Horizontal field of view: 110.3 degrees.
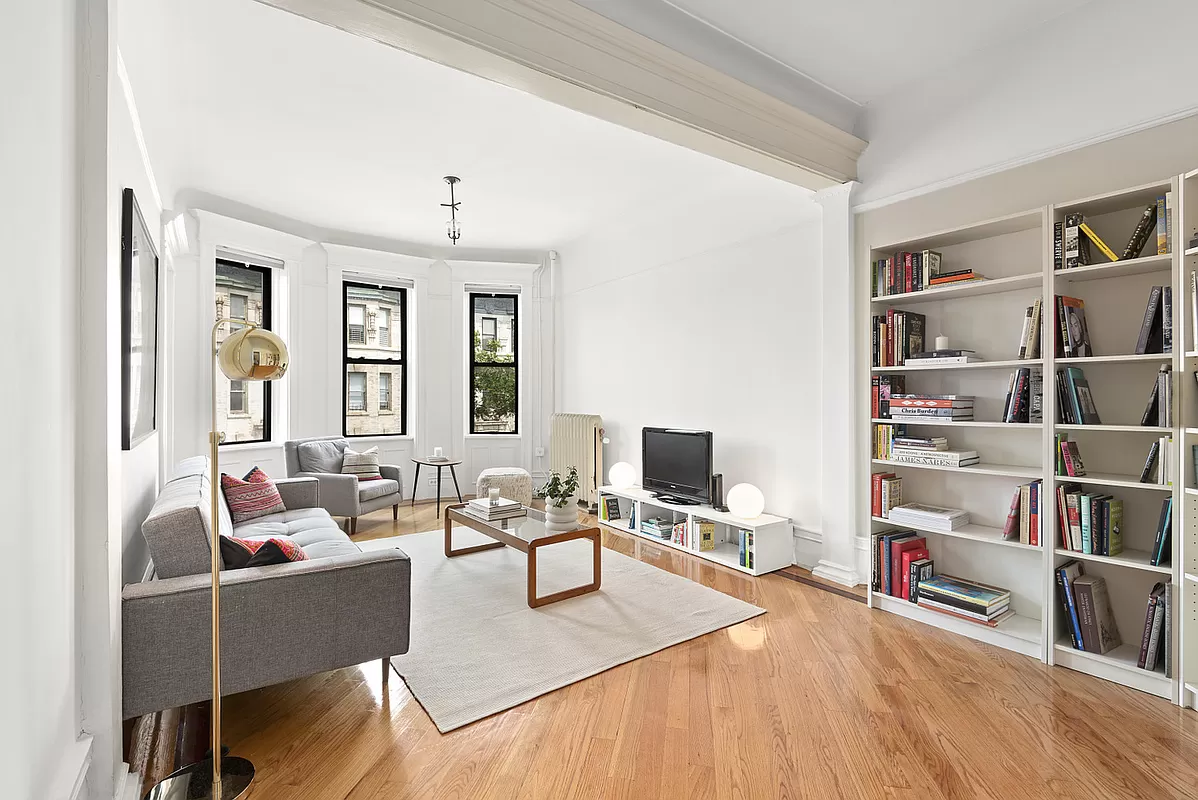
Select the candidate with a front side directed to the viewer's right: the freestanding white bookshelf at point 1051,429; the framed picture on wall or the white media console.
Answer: the framed picture on wall

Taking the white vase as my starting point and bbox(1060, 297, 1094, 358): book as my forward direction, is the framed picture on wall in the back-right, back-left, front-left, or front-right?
back-right

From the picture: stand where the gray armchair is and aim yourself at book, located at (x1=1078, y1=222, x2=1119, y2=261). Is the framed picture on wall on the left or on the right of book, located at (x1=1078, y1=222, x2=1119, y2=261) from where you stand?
right

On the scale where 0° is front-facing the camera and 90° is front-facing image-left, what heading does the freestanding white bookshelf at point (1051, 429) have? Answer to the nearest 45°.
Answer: approximately 45°

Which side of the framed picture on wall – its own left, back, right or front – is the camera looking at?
right

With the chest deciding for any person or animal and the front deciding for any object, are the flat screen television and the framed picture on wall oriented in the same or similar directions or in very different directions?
very different directions

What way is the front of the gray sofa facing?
to the viewer's right
